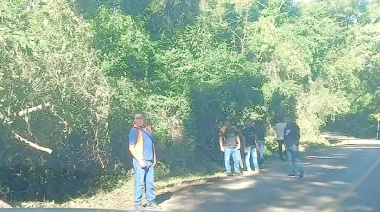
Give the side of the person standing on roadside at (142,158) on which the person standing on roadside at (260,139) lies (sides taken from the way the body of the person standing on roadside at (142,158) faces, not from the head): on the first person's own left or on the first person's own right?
on the first person's own left

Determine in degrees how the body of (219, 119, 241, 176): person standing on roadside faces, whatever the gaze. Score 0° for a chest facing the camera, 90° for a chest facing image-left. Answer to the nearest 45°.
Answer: approximately 0°

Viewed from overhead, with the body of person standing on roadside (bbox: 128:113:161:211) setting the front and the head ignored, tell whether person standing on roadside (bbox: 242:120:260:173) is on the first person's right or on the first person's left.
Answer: on the first person's left

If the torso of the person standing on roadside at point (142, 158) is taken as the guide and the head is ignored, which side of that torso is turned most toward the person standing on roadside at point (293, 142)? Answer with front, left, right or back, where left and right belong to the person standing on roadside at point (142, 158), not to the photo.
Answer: left

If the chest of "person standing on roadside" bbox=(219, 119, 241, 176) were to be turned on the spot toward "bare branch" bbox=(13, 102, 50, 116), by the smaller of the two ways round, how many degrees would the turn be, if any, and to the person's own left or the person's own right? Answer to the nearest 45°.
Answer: approximately 45° to the person's own right

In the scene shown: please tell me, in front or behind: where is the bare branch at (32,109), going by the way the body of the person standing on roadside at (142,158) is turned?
behind

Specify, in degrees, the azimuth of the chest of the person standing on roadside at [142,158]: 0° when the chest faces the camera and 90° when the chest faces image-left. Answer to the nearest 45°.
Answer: approximately 315°

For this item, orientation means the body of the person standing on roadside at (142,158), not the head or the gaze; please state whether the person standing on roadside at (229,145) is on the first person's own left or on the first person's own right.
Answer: on the first person's own left

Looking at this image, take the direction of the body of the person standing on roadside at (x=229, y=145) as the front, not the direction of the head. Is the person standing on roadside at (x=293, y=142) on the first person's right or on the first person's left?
on the first person's left
